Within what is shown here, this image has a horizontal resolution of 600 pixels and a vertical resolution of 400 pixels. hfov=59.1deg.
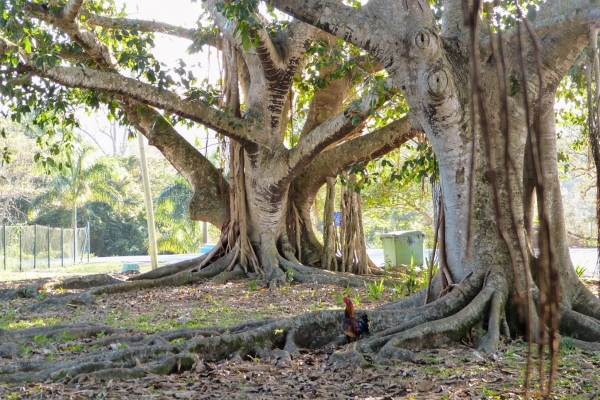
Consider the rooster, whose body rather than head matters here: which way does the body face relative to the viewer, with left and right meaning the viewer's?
facing the viewer and to the left of the viewer

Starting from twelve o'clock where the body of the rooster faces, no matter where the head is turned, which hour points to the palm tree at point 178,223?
The palm tree is roughly at 4 o'clock from the rooster.

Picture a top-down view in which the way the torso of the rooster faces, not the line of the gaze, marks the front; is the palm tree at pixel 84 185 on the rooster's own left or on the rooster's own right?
on the rooster's own right

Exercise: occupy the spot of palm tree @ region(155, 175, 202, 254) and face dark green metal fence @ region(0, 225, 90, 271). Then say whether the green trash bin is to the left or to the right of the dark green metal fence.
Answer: left

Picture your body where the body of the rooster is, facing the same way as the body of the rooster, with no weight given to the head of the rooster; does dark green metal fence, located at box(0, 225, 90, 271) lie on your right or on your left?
on your right

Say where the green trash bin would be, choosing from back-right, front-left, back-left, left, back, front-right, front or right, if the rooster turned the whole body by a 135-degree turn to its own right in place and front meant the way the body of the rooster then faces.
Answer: front
